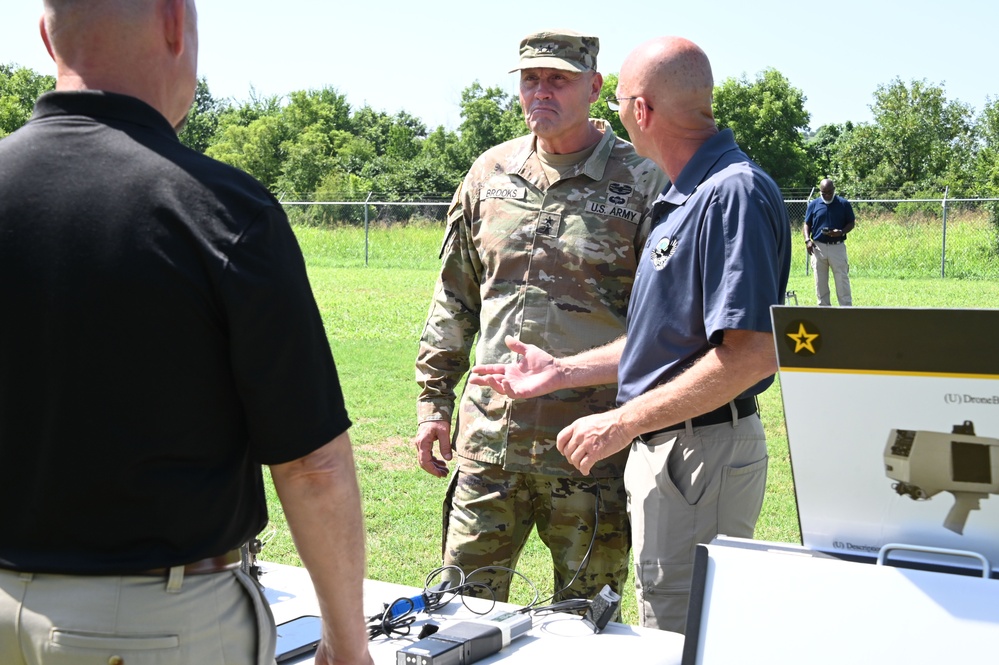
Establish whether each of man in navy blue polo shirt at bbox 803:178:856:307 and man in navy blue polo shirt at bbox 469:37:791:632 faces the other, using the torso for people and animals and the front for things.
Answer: no

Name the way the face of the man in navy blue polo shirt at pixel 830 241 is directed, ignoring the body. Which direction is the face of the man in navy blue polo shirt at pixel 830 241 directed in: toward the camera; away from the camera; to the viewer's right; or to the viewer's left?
toward the camera

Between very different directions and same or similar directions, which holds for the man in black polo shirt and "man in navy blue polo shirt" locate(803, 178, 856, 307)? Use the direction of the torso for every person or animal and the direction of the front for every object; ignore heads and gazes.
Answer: very different directions

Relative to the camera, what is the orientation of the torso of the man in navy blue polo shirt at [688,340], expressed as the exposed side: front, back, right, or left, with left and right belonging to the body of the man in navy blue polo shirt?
left

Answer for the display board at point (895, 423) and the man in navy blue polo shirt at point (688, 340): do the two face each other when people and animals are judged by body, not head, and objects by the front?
no

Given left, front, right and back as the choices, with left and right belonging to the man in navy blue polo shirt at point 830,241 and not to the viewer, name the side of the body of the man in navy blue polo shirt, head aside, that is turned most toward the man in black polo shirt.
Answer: front

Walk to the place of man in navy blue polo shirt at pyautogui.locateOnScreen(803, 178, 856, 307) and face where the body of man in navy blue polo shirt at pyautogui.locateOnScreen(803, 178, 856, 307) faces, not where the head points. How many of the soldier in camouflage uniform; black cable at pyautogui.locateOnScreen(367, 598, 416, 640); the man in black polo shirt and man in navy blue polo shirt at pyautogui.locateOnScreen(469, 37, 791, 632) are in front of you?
4

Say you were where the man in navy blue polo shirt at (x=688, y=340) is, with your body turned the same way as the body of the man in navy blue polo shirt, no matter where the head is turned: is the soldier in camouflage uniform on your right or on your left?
on your right

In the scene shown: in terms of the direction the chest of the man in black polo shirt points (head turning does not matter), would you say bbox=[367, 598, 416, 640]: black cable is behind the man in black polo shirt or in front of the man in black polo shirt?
in front

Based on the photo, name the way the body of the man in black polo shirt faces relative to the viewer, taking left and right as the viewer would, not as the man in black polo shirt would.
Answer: facing away from the viewer and to the right of the viewer

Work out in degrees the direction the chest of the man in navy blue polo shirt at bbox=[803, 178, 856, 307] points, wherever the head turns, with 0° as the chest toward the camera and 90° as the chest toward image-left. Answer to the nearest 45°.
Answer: approximately 0°

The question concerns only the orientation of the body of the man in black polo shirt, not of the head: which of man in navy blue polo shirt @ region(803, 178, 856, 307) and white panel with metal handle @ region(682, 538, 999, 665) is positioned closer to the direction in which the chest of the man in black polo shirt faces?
the man in navy blue polo shirt

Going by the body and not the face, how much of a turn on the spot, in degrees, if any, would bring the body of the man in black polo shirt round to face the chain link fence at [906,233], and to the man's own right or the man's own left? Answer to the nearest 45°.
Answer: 0° — they already face it

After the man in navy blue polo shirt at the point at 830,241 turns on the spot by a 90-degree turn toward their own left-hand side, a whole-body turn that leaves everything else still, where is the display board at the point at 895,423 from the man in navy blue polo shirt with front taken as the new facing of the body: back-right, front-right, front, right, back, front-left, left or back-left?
right

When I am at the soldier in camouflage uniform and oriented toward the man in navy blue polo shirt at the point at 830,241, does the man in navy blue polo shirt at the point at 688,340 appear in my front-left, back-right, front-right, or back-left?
back-right

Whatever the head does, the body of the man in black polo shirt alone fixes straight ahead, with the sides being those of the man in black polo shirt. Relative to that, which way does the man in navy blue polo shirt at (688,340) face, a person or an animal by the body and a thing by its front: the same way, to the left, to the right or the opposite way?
to the left

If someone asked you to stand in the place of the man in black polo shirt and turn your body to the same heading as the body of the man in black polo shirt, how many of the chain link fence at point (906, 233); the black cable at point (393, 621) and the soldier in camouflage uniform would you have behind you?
0

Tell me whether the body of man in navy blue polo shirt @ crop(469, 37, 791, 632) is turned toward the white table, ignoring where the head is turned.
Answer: no

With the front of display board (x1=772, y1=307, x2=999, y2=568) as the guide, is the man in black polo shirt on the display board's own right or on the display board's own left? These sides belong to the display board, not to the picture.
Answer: on the display board's own right

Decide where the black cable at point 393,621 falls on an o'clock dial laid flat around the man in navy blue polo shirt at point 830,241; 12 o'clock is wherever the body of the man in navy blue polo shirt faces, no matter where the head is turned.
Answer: The black cable is roughly at 12 o'clock from the man in navy blue polo shirt.

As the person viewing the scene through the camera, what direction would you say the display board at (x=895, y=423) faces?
facing the viewer

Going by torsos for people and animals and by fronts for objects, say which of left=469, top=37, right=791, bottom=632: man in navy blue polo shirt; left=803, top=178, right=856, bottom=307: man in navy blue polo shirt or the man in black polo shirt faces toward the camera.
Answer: left=803, top=178, right=856, bottom=307: man in navy blue polo shirt
